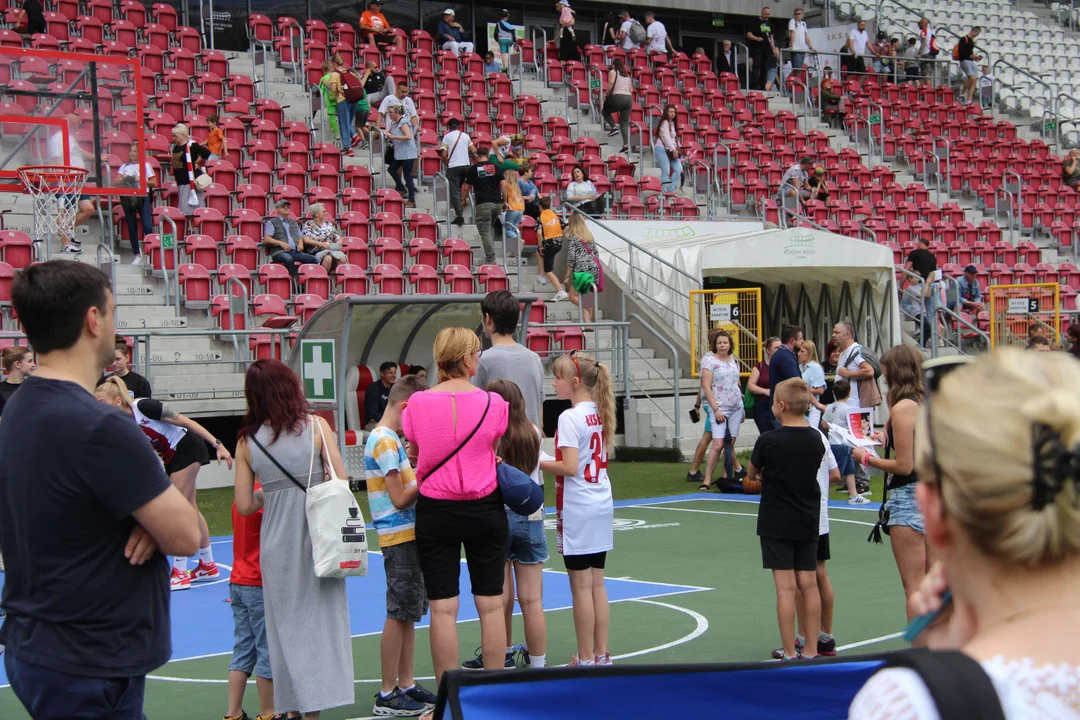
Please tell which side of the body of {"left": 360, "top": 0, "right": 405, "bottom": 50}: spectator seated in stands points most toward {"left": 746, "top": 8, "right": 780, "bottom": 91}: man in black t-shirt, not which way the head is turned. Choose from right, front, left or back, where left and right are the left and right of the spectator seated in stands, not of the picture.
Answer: left

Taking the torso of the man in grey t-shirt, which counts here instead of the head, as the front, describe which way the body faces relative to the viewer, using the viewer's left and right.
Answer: facing away from the viewer

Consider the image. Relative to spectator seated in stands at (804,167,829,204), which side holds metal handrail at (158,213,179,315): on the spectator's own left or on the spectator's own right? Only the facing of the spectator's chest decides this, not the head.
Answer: on the spectator's own right

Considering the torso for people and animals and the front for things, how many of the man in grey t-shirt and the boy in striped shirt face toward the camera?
0

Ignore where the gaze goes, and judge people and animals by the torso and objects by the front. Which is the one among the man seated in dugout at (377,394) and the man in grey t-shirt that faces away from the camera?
the man in grey t-shirt

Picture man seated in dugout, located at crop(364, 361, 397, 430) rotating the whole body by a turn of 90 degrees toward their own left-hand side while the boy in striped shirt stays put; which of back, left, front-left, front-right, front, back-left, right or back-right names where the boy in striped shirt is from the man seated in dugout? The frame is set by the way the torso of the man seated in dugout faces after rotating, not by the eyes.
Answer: back-right

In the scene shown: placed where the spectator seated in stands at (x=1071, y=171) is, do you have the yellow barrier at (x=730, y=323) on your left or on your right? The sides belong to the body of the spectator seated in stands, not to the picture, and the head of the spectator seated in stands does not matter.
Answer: on your right

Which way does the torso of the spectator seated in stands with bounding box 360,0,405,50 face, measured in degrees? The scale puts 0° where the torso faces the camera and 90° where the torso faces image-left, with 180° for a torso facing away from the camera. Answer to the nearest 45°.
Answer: approximately 315°

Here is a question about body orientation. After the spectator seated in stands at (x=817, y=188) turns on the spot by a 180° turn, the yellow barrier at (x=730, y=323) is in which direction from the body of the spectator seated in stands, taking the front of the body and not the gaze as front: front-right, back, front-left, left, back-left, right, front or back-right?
back-left

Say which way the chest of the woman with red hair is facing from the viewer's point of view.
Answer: away from the camera

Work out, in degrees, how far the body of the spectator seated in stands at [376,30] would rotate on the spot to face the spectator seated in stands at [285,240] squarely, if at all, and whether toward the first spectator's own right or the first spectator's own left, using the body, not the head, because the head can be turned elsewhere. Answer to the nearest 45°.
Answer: approximately 45° to the first spectator's own right

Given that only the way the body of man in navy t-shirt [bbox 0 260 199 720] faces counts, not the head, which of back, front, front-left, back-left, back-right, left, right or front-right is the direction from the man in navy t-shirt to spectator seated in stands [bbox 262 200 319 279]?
front-left

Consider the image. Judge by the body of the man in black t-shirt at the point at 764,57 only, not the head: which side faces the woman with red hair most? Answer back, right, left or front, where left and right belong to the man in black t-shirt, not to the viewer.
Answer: front

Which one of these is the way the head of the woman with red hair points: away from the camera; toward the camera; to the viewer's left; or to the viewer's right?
away from the camera

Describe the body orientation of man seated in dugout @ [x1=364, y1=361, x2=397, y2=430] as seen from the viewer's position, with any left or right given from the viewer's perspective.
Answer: facing the viewer and to the right of the viewer

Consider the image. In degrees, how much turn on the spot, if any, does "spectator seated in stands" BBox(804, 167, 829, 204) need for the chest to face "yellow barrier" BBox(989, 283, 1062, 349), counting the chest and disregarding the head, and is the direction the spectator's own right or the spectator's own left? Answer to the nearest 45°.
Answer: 0° — they already face it

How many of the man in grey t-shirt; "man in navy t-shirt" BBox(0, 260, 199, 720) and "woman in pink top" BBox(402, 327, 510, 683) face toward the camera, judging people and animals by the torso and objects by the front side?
0
